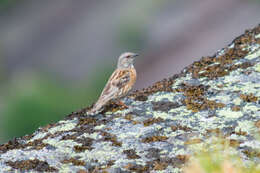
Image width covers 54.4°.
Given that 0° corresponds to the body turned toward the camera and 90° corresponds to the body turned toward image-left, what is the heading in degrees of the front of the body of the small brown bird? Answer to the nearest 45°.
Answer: approximately 270°
